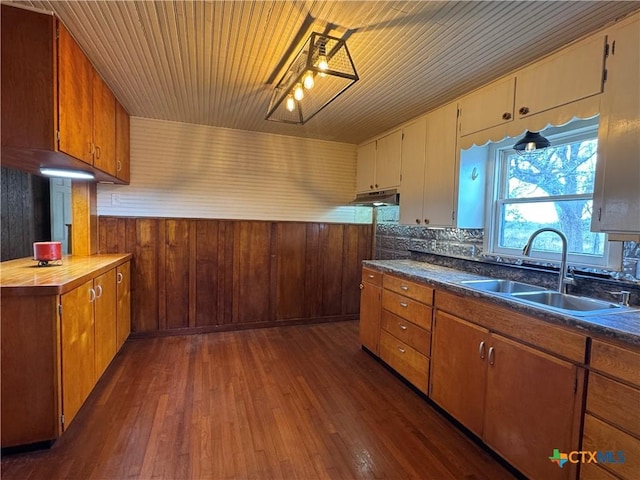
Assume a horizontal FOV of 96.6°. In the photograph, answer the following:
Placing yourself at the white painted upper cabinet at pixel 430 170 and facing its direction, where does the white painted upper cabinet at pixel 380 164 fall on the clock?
the white painted upper cabinet at pixel 380 164 is roughly at 3 o'clock from the white painted upper cabinet at pixel 430 170.

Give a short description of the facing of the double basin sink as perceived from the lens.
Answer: facing the viewer and to the left of the viewer

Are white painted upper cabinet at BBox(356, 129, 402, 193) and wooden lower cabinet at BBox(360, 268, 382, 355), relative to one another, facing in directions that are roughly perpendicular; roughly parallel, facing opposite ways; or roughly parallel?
roughly parallel

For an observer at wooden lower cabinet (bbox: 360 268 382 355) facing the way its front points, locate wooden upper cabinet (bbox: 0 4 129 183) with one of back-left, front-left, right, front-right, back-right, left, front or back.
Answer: front

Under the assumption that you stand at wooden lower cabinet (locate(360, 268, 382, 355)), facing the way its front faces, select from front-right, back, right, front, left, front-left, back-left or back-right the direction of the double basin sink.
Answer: left

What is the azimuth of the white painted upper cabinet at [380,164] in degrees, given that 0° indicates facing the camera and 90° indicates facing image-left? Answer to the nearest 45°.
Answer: approximately 45°

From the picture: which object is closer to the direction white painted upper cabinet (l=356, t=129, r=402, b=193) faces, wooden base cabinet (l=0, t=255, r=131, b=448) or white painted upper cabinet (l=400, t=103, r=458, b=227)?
the wooden base cabinet

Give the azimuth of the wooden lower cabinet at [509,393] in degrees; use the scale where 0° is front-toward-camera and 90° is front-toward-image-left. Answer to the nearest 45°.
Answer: approximately 45°

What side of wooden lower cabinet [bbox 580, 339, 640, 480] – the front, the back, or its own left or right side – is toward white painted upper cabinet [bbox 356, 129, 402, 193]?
right

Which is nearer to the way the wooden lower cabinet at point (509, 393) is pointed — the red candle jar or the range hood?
the red candle jar

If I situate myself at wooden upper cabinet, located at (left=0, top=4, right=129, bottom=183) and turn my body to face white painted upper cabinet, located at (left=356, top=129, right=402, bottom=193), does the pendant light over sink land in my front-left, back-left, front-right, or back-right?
front-right

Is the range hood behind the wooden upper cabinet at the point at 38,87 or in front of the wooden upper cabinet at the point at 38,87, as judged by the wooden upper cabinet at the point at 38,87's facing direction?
in front

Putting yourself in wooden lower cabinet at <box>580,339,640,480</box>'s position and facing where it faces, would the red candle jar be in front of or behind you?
in front

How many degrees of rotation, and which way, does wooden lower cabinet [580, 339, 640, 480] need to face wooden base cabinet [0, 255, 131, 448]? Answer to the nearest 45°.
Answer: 0° — it already faces it

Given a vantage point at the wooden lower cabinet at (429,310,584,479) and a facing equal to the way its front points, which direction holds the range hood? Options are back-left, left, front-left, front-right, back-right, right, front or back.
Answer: right

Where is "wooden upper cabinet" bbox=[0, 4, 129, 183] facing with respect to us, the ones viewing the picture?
facing to the right of the viewer

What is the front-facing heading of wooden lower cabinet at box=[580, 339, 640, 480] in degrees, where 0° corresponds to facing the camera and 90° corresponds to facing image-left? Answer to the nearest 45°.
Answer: approximately 45°

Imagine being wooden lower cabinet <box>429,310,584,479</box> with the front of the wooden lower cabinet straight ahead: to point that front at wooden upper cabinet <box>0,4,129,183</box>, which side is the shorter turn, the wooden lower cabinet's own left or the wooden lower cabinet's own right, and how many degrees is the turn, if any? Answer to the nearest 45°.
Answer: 0° — it already faces it
